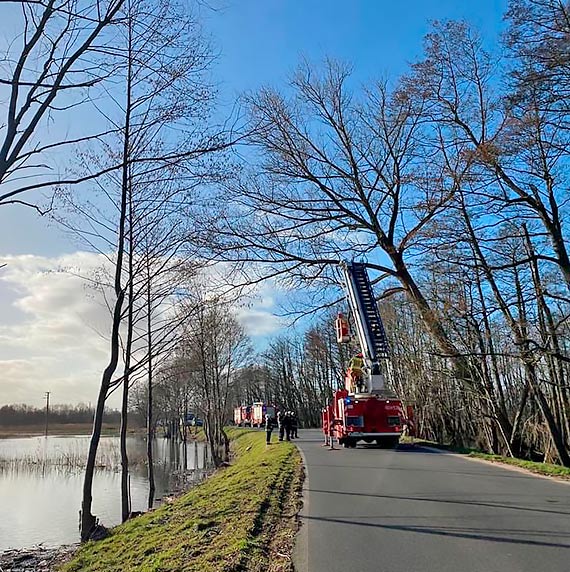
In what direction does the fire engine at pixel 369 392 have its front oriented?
away from the camera

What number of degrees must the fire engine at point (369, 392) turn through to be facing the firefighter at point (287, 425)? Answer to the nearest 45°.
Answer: approximately 45° to its left
